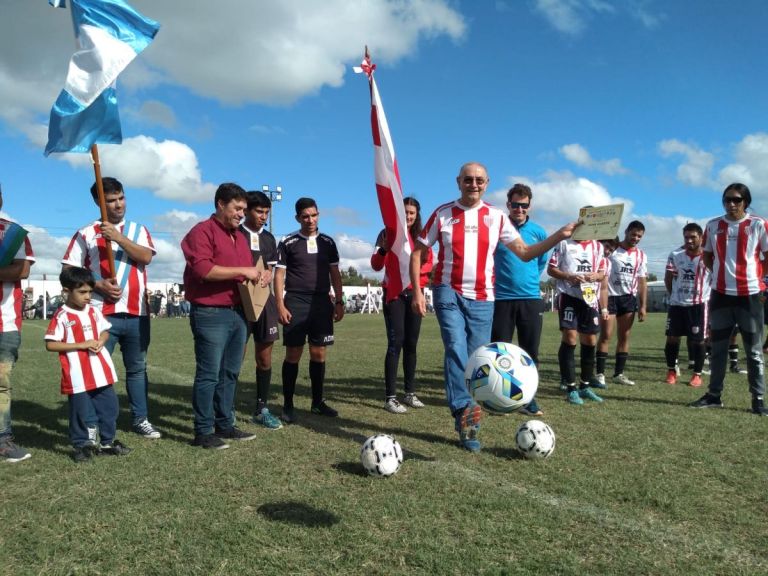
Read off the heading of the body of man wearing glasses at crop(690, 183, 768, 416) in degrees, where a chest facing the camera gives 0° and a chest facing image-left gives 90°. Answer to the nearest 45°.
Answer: approximately 0°

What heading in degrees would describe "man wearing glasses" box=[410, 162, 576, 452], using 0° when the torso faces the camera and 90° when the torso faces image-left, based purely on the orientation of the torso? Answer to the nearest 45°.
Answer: approximately 0°

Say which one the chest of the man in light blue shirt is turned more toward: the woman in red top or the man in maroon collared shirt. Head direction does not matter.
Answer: the man in maroon collared shirt

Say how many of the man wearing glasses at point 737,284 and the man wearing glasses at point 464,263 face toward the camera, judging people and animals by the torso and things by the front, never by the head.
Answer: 2

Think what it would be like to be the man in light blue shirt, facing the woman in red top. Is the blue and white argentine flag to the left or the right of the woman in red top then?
left

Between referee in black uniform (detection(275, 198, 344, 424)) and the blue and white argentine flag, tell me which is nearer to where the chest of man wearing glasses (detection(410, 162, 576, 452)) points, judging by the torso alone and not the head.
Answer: the blue and white argentine flag
